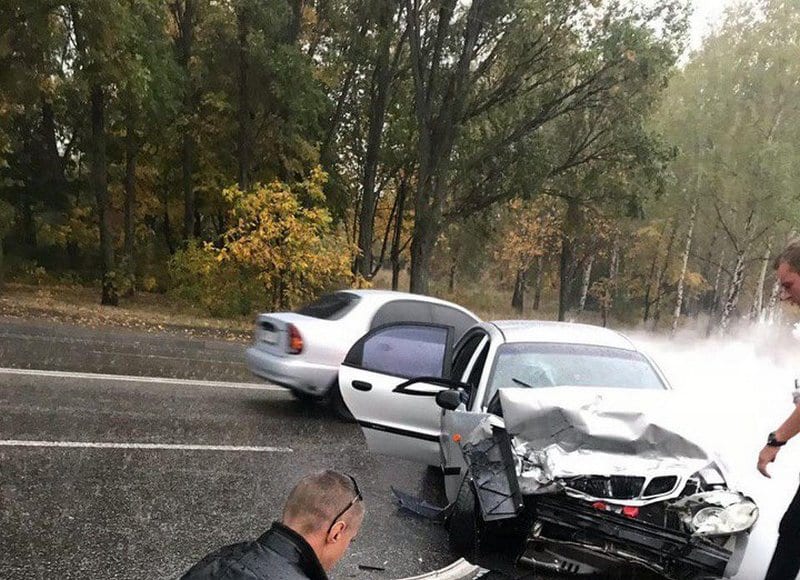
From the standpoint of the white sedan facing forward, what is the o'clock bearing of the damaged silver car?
The damaged silver car is roughly at 4 o'clock from the white sedan.

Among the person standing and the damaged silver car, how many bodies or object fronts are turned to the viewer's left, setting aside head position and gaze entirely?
1

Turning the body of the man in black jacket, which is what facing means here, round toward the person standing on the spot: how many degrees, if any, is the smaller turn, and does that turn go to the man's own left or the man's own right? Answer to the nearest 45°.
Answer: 0° — they already face them

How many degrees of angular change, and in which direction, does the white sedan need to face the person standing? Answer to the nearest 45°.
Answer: approximately 90° to its right

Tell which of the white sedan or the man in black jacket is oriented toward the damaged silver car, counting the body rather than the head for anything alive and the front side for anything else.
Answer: the man in black jacket

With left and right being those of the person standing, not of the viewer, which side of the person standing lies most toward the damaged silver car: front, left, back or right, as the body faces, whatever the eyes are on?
front

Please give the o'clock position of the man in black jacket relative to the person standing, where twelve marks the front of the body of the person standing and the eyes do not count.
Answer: The man in black jacket is roughly at 10 o'clock from the person standing.

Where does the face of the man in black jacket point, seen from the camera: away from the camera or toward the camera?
away from the camera

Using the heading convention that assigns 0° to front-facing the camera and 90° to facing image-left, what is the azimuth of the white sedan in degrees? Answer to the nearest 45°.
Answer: approximately 225°

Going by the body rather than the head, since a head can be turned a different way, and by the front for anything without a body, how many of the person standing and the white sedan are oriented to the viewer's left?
1

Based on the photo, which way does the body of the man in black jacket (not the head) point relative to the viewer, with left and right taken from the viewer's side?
facing away from the viewer and to the right of the viewer

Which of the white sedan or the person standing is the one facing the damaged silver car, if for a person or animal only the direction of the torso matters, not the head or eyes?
the person standing

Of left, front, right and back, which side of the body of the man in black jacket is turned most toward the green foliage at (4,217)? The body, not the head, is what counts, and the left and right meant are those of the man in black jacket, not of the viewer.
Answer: left

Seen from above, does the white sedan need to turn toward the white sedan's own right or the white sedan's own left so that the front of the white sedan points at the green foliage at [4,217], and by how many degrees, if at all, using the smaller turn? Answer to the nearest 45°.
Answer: approximately 90° to the white sedan's own left

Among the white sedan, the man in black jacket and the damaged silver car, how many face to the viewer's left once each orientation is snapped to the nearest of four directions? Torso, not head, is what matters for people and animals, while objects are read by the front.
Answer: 0

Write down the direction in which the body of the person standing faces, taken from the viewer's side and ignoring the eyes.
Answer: to the viewer's left

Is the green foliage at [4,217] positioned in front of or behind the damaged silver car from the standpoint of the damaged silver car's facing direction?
behind
